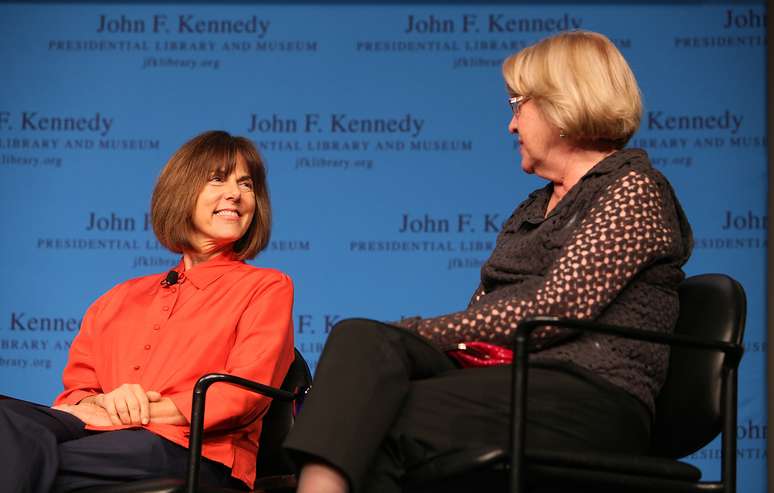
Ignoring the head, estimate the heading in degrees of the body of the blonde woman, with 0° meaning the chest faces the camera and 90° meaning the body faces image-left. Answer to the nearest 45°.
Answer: approximately 90°

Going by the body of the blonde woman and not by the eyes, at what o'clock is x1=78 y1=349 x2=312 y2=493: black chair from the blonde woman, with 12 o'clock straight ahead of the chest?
The black chair is roughly at 1 o'clock from the blonde woman.

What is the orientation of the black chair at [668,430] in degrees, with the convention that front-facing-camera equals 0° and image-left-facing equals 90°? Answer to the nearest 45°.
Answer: approximately 90°

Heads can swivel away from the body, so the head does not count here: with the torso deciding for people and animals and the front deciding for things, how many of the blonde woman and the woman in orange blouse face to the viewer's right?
0

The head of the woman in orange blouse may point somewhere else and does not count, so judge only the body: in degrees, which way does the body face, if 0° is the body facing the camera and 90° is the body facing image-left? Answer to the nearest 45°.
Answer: approximately 45°

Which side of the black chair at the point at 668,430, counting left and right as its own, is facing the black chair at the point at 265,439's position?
front

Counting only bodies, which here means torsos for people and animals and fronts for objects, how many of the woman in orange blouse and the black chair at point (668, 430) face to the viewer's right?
0

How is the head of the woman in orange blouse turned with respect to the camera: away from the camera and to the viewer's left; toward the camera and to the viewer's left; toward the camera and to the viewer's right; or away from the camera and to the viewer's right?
toward the camera and to the viewer's right

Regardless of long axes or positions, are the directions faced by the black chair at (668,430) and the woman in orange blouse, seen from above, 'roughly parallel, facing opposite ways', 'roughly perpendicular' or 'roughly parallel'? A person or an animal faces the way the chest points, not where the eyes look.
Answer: roughly perpendicular

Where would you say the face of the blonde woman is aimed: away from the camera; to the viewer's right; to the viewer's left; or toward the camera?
to the viewer's left

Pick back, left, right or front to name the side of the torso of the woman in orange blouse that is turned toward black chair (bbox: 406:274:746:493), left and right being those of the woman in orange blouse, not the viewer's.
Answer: left

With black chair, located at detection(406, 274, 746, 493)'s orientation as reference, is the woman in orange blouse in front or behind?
in front
